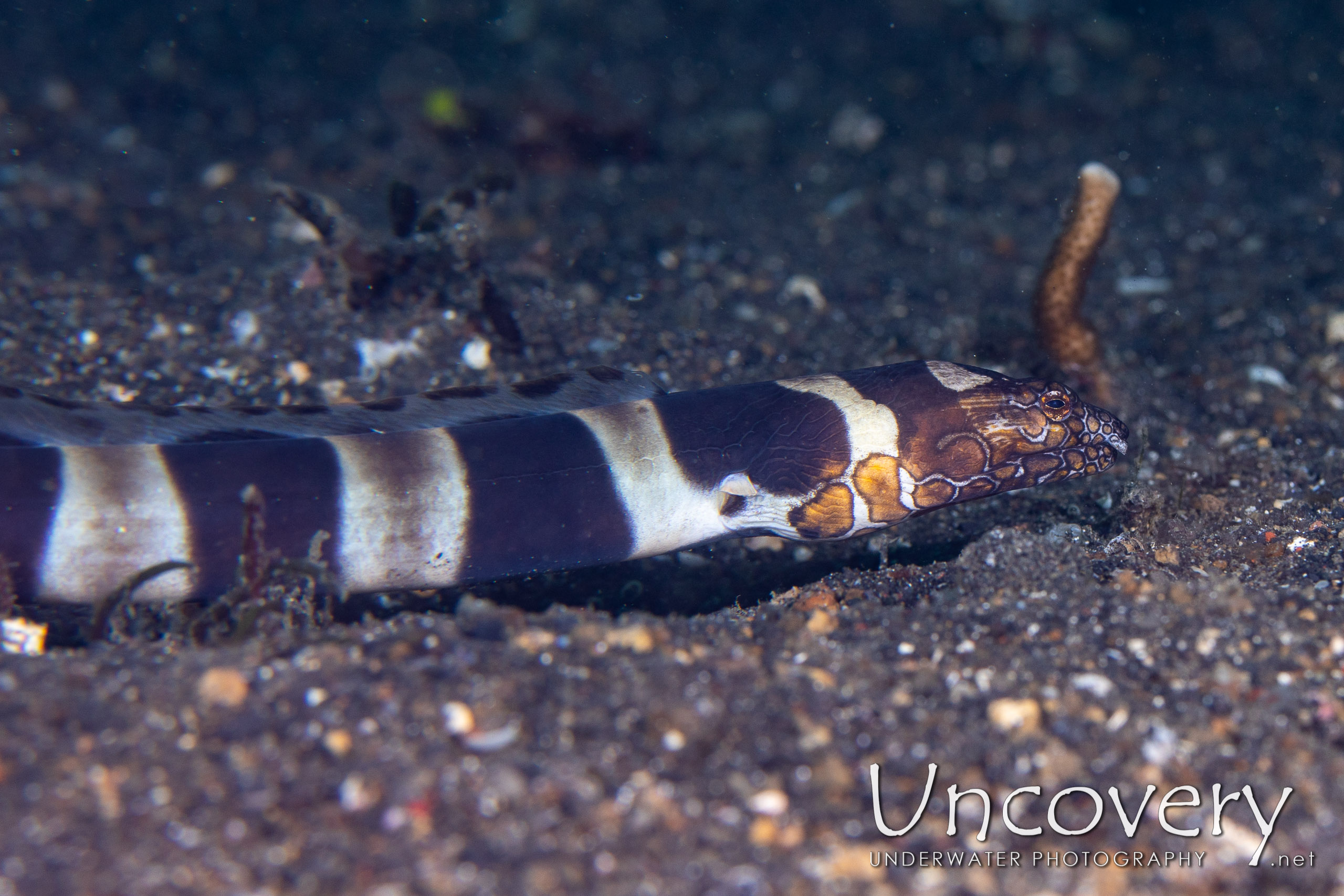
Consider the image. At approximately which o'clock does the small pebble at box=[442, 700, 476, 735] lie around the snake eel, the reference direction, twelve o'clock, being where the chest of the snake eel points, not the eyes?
The small pebble is roughly at 3 o'clock from the snake eel.

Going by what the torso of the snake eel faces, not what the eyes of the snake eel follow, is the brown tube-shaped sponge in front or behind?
in front

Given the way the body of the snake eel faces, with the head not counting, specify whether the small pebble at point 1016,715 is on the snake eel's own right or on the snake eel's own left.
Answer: on the snake eel's own right

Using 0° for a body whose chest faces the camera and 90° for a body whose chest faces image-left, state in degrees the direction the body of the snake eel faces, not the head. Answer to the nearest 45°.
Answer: approximately 270°

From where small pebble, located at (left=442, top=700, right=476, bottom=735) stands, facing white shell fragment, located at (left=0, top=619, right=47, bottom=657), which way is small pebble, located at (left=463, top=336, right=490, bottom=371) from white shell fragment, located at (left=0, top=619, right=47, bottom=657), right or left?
right

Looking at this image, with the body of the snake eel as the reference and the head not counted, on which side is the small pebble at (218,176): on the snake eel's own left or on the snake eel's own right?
on the snake eel's own left

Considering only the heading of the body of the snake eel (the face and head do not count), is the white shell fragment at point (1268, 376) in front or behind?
in front

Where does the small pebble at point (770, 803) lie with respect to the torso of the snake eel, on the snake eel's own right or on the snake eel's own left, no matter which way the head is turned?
on the snake eel's own right

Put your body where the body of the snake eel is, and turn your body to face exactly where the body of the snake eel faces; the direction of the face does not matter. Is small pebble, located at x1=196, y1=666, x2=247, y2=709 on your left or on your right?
on your right
